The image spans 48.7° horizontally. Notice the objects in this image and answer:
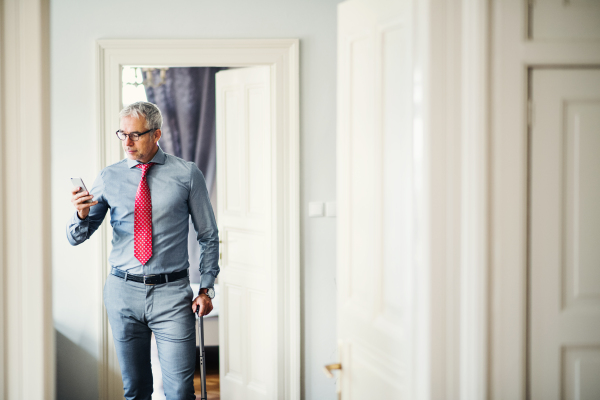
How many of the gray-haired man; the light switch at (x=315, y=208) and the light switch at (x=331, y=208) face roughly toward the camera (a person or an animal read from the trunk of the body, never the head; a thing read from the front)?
3

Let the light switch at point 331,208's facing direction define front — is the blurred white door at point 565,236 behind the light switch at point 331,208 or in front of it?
in front

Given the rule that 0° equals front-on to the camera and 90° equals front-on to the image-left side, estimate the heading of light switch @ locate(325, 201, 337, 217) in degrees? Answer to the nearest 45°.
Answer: approximately 0°

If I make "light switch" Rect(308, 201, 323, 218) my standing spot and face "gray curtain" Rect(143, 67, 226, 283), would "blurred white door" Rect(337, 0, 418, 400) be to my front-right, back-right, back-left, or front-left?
back-left

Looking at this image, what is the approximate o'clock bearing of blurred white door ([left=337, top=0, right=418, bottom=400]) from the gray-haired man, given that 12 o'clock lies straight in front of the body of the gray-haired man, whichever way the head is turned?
The blurred white door is roughly at 11 o'clock from the gray-haired man.

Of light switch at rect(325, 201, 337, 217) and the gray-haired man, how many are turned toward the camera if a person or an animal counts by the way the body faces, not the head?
2

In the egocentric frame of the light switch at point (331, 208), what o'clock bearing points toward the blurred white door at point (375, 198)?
The blurred white door is roughly at 12 o'clock from the light switch.
